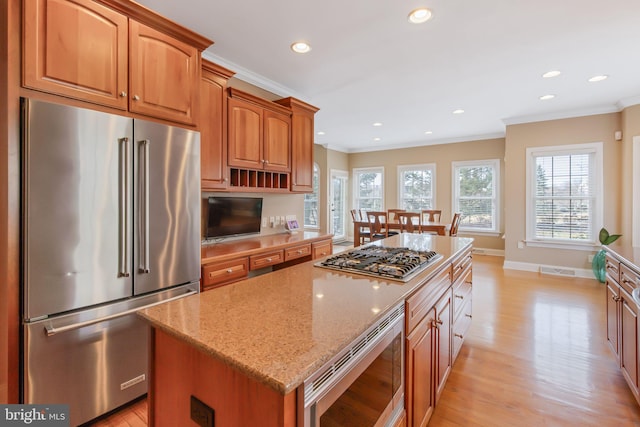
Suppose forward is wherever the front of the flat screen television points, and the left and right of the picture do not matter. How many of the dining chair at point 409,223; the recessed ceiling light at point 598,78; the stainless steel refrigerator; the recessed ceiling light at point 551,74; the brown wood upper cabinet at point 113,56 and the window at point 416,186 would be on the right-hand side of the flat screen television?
2

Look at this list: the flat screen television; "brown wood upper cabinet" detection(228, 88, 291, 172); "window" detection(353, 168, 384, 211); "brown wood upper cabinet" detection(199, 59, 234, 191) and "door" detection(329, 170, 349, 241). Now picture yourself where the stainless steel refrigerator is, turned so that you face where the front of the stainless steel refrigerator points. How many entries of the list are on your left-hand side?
5

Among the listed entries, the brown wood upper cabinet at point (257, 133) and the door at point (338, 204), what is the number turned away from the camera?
0

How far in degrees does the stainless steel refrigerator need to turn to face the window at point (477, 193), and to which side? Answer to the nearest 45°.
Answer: approximately 45° to its left

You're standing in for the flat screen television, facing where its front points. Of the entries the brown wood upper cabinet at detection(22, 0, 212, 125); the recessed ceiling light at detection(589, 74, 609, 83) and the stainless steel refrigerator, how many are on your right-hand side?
2

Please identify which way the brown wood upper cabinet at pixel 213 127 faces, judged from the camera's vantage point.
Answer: facing the viewer and to the right of the viewer

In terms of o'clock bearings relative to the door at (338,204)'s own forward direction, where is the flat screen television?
The flat screen television is roughly at 2 o'clock from the door.

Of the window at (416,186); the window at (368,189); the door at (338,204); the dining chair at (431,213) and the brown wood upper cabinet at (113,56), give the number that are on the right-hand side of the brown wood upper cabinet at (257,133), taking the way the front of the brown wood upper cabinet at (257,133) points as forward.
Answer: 1

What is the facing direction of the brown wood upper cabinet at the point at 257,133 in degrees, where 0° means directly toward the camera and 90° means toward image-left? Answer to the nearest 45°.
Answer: approximately 315°

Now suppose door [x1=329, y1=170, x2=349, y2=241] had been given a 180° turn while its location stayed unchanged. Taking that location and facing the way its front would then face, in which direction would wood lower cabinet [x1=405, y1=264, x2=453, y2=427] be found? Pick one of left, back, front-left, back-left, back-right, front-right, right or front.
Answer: back-left

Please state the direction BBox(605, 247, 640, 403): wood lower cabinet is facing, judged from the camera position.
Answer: facing to the left of the viewer

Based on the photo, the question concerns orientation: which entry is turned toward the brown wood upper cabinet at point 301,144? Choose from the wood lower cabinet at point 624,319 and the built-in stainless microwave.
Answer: the wood lower cabinet
